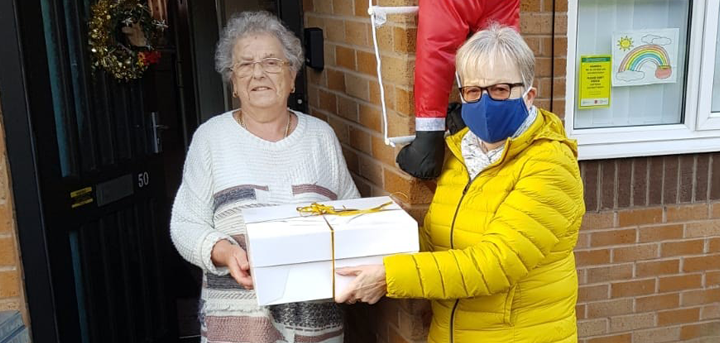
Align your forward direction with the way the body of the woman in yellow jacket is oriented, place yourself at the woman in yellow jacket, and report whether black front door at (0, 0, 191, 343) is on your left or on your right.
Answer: on your right

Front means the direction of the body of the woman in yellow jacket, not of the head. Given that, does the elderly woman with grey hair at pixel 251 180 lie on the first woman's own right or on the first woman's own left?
on the first woman's own right

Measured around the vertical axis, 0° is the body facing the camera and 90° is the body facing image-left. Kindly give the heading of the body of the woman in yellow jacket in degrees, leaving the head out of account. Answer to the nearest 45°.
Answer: approximately 45°

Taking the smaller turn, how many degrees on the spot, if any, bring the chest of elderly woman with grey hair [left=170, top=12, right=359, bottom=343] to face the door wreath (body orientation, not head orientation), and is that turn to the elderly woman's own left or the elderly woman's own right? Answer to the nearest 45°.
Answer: approximately 135° to the elderly woman's own right

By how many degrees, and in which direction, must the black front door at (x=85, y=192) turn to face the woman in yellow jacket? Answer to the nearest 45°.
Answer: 0° — it already faces them

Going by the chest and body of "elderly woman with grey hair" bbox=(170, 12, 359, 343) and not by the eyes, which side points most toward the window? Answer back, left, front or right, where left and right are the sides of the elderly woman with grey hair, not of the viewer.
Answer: left

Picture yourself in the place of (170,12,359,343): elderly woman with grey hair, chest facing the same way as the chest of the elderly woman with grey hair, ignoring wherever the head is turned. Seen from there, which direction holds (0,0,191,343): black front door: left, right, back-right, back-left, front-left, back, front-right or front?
back-right

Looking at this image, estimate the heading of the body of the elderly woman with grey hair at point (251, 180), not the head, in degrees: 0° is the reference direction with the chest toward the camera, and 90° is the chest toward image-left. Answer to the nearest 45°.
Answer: approximately 0°
